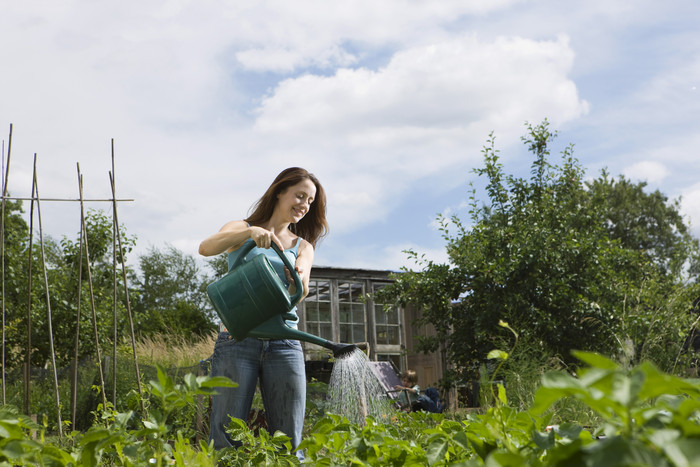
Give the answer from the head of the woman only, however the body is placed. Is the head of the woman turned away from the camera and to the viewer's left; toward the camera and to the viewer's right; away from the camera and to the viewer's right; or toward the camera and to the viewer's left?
toward the camera and to the viewer's right

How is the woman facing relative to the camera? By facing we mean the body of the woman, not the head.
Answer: toward the camera

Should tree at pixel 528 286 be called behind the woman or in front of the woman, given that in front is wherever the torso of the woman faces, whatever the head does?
behind
